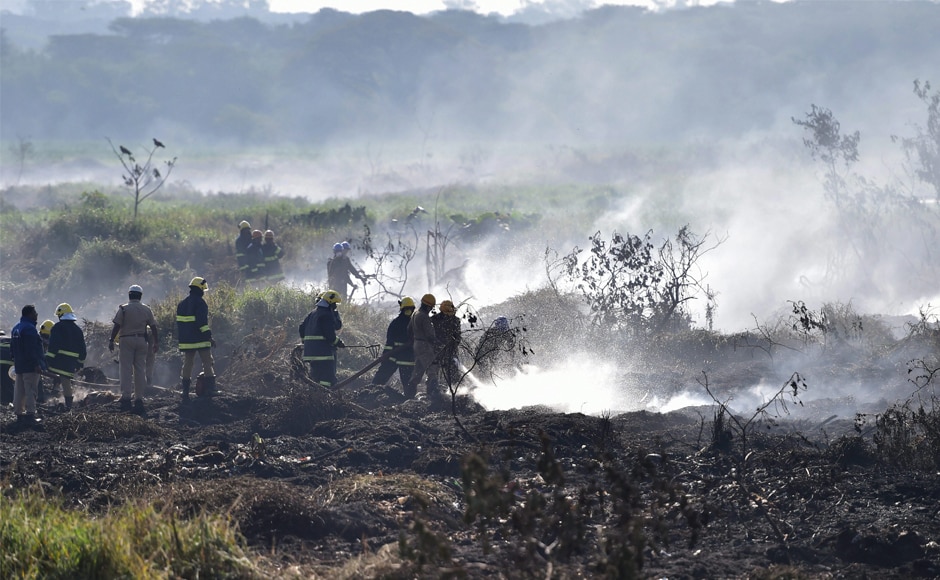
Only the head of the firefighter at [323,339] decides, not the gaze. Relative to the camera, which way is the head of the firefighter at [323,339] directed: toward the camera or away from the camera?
away from the camera

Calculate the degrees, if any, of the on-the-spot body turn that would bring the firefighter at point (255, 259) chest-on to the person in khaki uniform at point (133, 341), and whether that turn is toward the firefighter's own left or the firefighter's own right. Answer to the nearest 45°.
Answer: approximately 90° to the firefighter's own right

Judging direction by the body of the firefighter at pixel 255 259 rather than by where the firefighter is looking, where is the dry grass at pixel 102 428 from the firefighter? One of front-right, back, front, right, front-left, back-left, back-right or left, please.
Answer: right

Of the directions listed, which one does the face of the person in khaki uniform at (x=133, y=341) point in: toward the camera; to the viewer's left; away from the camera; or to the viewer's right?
away from the camera
